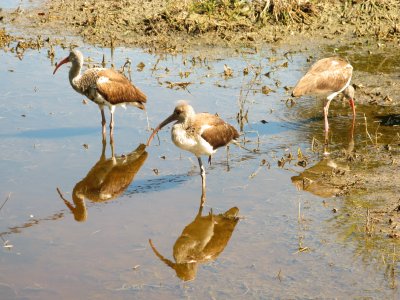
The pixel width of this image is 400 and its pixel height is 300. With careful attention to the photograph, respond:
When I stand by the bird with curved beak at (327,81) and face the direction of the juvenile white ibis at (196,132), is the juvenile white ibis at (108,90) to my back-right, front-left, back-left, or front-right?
front-right

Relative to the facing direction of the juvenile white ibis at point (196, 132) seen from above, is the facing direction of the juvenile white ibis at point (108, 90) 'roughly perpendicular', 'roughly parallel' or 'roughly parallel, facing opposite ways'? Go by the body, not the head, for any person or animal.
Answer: roughly parallel

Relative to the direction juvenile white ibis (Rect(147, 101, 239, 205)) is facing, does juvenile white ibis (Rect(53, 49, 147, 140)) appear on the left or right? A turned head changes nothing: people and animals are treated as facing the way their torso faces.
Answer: on its right

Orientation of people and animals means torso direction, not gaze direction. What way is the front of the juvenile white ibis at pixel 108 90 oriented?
to the viewer's left

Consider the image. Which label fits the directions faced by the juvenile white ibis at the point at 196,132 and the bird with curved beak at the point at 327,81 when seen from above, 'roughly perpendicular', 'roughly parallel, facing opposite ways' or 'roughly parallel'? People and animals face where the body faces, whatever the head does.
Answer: roughly parallel, facing opposite ways

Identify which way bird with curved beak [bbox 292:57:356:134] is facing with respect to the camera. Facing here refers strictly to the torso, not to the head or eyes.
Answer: to the viewer's right

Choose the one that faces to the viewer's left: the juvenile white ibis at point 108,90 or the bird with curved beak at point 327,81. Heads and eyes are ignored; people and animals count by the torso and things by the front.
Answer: the juvenile white ibis

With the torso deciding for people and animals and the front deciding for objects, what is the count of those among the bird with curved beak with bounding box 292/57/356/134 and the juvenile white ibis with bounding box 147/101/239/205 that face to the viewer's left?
1

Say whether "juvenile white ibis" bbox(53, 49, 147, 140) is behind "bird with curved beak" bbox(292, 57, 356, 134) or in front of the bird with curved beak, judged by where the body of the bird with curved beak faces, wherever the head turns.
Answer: behind

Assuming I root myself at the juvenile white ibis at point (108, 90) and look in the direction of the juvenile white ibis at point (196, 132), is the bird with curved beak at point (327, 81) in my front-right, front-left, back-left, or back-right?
front-left

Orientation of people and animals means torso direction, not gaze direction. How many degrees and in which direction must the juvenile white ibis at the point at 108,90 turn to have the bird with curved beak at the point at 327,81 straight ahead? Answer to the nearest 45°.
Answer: approximately 180°

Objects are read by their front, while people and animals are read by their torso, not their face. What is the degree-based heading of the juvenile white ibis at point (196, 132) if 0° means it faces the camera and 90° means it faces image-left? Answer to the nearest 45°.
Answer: approximately 90°

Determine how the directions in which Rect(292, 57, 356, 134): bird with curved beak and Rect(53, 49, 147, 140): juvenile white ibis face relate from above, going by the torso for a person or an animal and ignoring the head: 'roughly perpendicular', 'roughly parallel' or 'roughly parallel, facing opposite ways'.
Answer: roughly parallel, facing opposite ways
